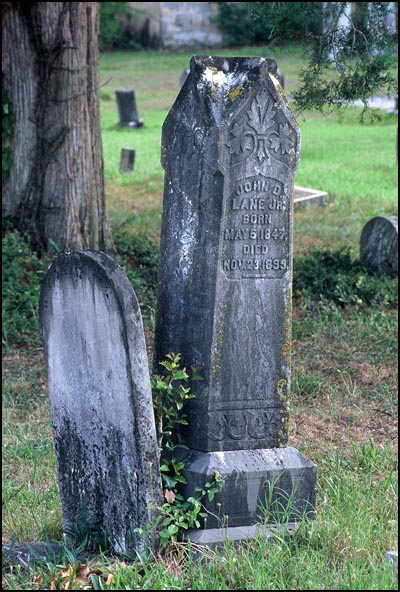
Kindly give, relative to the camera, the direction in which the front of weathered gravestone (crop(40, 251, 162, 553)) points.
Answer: facing the viewer and to the left of the viewer

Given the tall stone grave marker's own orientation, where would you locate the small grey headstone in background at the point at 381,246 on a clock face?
The small grey headstone in background is roughly at 8 o'clock from the tall stone grave marker.

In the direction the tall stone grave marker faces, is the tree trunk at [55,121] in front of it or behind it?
behind

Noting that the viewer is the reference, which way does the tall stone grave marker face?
facing the viewer and to the right of the viewer

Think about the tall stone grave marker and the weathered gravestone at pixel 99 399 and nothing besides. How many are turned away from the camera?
0

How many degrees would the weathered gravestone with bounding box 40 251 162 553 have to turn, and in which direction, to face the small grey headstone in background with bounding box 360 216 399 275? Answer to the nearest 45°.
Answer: approximately 180°

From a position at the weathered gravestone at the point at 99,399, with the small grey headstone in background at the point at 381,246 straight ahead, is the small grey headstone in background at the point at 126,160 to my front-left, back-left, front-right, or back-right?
front-left

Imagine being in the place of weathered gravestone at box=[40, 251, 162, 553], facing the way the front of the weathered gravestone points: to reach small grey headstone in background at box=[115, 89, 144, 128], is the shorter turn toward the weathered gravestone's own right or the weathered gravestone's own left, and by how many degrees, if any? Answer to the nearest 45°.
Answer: approximately 135° to the weathered gravestone's own right

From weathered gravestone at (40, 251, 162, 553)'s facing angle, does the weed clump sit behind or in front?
behind

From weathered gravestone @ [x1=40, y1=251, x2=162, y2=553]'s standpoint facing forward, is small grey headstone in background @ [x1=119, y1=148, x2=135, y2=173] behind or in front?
behind

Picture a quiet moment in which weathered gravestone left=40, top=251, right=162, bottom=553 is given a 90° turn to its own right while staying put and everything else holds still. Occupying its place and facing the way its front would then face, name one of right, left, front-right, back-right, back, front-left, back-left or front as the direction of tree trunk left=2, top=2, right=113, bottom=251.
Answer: front-right
